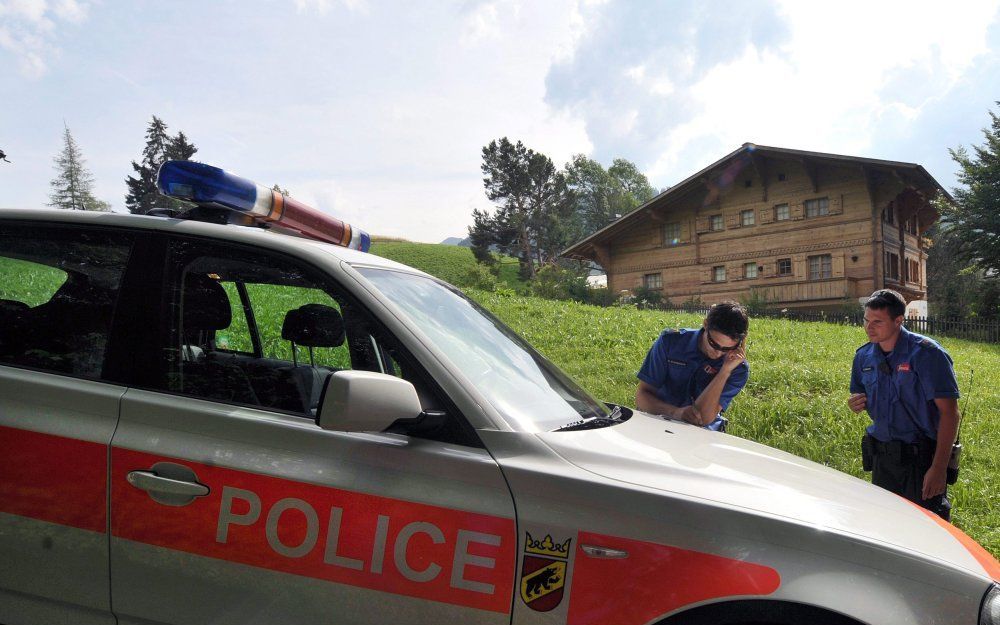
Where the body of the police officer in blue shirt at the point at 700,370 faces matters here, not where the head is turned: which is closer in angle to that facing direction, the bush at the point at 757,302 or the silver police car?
the silver police car

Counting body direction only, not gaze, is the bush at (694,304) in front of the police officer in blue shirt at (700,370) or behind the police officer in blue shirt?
behind

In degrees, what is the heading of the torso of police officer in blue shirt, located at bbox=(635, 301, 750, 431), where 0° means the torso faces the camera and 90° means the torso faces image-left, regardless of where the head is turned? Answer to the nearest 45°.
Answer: approximately 0°

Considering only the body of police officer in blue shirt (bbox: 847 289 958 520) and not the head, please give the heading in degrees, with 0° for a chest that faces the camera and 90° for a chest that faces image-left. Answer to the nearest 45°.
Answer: approximately 45°

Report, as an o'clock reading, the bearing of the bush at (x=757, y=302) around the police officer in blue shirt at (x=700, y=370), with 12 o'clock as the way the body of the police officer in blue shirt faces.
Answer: The bush is roughly at 6 o'clock from the police officer in blue shirt.

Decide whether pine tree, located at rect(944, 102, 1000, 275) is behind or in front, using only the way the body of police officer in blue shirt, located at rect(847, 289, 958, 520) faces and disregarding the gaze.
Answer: behind

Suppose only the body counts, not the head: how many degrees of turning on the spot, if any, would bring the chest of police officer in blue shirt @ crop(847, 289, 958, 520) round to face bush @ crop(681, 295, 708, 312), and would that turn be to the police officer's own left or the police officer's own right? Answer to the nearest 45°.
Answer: approximately 135° to the police officer's own right

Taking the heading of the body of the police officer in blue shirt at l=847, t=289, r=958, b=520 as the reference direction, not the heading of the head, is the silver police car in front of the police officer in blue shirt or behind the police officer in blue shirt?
in front

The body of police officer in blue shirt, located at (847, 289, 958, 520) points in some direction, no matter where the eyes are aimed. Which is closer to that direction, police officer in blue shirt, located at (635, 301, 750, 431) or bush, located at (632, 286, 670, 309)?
the police officer in blue shirt

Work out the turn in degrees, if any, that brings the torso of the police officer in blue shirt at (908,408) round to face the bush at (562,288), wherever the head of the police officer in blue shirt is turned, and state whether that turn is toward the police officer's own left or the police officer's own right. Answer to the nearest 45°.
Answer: approximately 90° to the police officer's own right

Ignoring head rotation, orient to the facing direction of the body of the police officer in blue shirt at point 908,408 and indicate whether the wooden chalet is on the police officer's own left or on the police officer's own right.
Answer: on the police officer's own right

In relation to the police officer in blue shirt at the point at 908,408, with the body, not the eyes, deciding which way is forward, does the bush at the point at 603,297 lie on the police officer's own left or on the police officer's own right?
on the police officer's own right

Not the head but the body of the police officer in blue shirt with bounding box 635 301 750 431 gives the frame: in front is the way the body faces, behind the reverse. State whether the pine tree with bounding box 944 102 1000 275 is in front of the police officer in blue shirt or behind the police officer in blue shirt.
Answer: behind
